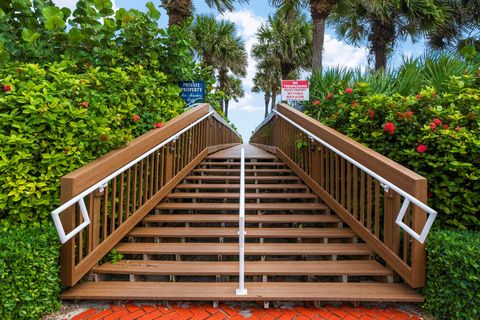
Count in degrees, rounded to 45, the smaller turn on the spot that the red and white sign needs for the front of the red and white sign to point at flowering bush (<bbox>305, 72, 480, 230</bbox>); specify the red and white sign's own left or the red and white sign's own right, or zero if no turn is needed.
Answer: approximately 45° to the red and white sign's own left

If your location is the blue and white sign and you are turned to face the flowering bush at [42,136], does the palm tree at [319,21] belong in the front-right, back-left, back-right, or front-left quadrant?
back-left

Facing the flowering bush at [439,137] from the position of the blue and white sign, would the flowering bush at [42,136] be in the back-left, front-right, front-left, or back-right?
front-right

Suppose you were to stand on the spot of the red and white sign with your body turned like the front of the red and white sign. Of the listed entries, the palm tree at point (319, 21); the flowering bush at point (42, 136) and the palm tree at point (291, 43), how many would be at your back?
2

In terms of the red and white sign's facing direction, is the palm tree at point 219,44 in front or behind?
behind

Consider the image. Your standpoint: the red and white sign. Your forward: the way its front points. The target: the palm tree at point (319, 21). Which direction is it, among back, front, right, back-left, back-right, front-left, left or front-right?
back

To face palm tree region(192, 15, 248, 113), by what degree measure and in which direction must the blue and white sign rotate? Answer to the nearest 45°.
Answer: approximately 180°

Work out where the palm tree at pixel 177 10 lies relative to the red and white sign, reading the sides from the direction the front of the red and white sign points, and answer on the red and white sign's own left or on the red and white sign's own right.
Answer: on the red and white sign's own right

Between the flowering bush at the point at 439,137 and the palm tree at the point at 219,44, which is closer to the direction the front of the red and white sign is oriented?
the flowering bush

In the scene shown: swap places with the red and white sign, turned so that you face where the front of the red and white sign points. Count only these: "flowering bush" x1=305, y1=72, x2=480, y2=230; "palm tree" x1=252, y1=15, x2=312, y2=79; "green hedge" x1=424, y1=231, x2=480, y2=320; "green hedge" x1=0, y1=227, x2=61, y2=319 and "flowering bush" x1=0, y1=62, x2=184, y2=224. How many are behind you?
1

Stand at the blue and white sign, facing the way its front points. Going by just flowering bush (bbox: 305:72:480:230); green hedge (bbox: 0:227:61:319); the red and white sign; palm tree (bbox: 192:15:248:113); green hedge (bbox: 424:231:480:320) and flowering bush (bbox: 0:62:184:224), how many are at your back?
1

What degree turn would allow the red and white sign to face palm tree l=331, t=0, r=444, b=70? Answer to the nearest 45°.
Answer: approximately 135° to its left

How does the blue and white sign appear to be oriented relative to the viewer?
toward the camera

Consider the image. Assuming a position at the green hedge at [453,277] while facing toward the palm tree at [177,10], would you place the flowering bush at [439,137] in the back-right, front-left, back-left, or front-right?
front-right

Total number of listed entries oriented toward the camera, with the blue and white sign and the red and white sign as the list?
2

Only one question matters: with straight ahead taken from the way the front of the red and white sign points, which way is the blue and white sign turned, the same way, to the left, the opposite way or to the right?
the same way
